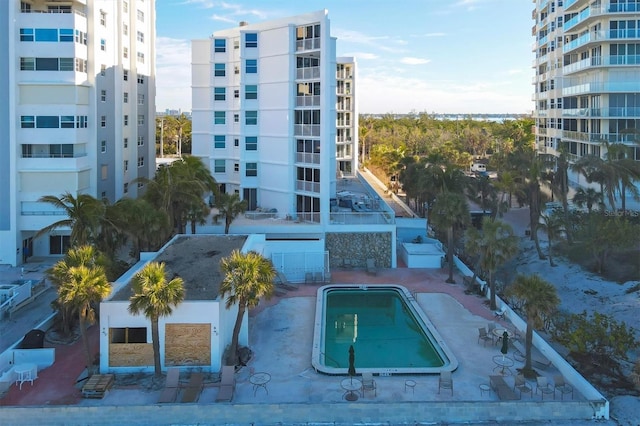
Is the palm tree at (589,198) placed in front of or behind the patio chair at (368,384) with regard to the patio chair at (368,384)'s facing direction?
behind

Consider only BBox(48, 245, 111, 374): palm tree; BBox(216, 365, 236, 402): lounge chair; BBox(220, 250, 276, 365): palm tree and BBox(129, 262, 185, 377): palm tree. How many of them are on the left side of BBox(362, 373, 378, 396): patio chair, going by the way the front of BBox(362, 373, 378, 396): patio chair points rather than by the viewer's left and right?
0

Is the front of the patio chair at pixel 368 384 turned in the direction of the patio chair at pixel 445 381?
no

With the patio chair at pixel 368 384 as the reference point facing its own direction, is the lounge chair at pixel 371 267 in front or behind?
behind

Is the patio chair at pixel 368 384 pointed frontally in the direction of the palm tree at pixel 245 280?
no
